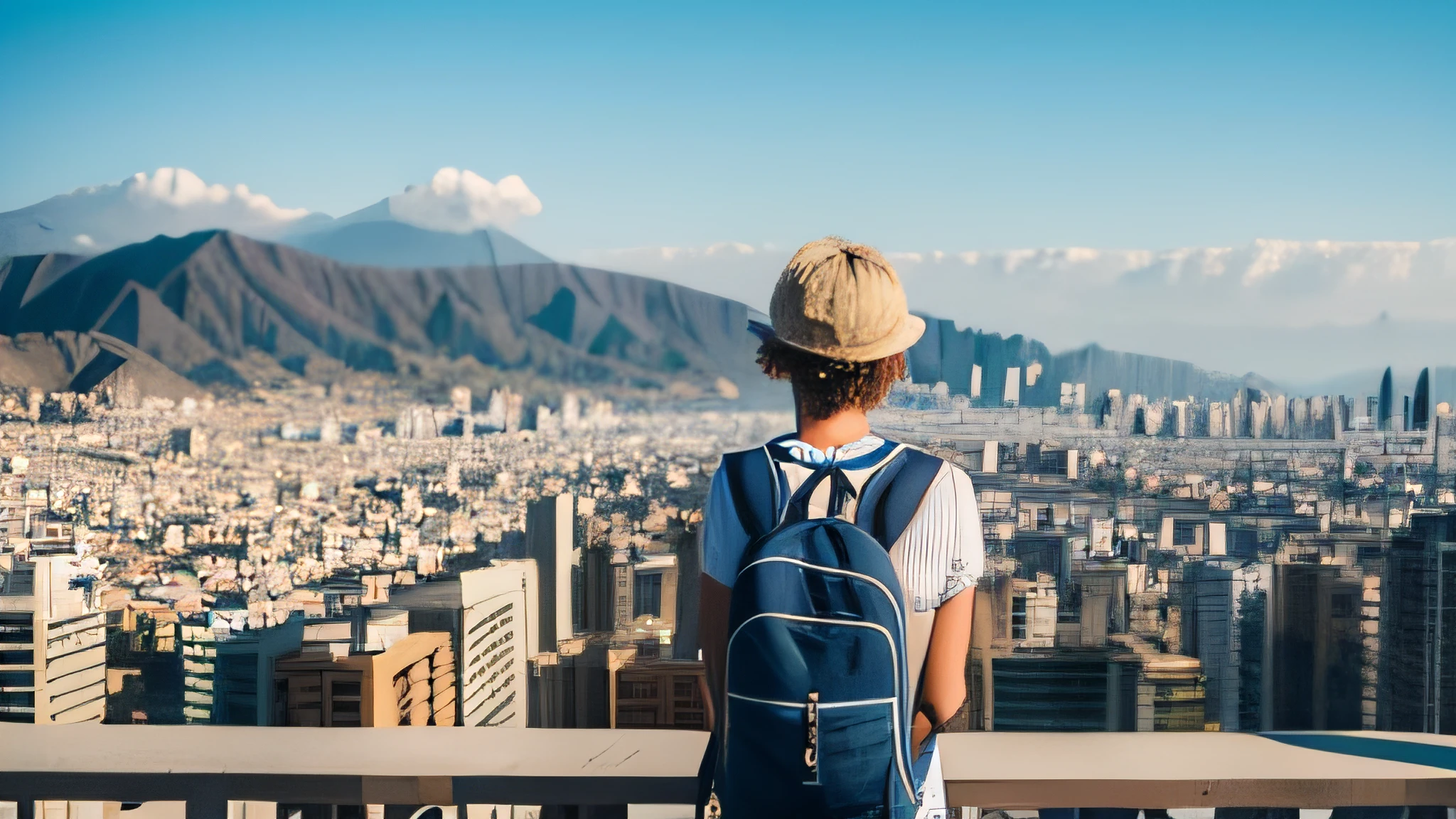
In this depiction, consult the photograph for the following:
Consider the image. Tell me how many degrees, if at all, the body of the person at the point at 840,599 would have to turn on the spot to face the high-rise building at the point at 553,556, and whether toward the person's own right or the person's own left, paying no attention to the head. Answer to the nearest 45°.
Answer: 0° — they already face it

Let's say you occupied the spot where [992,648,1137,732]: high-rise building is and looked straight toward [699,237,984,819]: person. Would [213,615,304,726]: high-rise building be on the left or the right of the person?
right

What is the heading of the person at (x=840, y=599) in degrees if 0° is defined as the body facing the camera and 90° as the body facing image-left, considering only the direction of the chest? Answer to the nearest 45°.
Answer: approximately 180°

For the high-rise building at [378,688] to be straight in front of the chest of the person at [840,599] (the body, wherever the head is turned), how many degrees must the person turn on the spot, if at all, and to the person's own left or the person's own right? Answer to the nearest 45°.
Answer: approximately 45° to the person's own left

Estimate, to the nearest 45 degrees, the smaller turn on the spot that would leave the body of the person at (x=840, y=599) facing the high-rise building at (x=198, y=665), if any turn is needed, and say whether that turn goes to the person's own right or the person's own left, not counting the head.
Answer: approximately 45° to the person's own left

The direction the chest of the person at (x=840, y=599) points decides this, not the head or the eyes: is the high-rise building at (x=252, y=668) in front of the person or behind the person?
in front

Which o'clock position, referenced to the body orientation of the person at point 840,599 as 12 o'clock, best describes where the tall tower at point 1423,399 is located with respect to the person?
The tall tower is roughly at 1 o'clock from the person.

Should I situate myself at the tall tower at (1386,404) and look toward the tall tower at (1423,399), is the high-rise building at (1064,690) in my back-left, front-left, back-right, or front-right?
back-right
